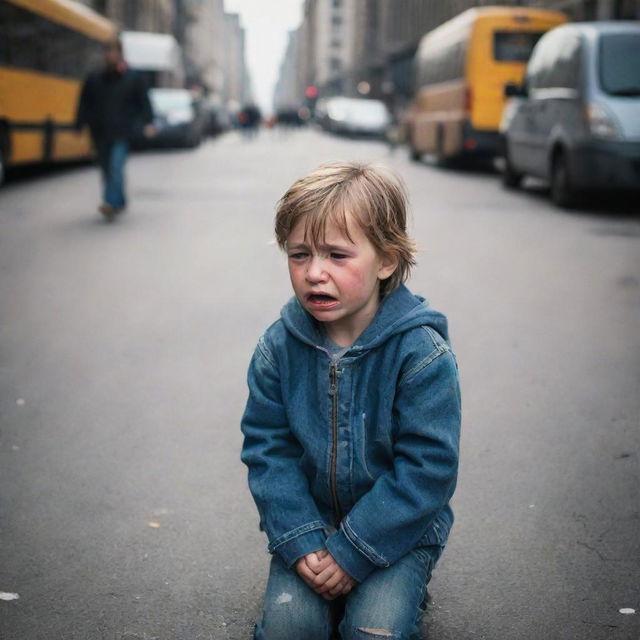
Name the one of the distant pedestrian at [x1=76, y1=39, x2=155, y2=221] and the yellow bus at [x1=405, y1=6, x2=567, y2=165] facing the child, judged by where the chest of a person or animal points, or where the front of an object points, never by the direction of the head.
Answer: the distant pedestrian

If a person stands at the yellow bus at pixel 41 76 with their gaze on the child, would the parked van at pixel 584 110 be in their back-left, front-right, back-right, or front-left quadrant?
front-left

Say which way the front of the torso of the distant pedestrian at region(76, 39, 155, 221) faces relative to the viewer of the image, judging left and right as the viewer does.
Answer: facing the viewer

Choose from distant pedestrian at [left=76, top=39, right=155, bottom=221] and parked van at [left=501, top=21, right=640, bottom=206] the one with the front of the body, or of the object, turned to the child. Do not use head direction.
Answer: the distant pedestrian

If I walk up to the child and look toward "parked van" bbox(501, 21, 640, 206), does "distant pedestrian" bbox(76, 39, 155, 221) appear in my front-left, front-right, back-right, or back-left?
front-left

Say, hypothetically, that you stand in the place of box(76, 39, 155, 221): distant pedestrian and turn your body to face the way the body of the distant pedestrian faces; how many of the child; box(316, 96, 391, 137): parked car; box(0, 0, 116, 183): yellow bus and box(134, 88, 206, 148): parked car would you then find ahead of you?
1

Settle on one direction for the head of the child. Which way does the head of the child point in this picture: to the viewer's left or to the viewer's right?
to the viewer's left

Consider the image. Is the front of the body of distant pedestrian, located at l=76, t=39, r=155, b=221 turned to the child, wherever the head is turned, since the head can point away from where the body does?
yes
